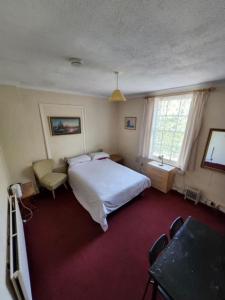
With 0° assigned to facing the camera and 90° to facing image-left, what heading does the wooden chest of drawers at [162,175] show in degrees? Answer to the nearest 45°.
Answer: approximately 45°

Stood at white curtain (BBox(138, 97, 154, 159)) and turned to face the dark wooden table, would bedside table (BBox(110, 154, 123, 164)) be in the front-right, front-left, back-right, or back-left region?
back-right

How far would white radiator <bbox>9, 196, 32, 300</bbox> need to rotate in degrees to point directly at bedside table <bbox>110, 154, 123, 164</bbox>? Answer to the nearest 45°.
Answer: approximately 45° to its left

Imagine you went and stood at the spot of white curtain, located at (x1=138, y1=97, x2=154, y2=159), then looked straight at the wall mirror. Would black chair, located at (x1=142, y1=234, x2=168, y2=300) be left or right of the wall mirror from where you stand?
right

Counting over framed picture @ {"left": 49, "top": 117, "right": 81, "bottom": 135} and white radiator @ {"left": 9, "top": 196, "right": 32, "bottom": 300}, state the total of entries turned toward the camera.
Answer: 1

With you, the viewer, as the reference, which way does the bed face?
facing the viewer and to the right of the viewer

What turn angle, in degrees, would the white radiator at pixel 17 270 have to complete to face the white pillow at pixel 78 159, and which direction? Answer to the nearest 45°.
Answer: approximately 45° to its left

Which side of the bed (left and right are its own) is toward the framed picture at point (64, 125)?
back

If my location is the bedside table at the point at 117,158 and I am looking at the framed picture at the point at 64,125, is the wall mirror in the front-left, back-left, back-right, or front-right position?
back-left

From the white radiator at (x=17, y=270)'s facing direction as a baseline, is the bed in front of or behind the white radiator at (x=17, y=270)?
in front

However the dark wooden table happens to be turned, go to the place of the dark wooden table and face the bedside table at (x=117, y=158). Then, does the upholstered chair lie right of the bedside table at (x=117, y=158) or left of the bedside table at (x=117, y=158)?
left

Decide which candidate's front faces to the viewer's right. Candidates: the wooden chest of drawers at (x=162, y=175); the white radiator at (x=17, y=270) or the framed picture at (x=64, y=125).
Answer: the white radiator

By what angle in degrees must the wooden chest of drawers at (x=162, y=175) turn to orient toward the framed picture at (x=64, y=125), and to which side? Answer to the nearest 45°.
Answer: approximately 45° to its right

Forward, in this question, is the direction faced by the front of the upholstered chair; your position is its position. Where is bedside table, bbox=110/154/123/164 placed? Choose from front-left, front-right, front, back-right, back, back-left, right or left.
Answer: front-left

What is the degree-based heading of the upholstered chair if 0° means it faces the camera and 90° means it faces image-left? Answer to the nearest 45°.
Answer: approximately 315°

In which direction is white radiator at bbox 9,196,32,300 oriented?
to the viewer's right
